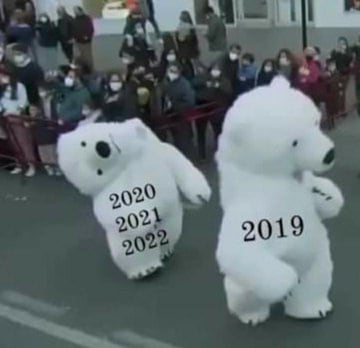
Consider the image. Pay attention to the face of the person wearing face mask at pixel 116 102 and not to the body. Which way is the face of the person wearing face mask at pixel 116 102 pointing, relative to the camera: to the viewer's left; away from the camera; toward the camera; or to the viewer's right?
toward the camera

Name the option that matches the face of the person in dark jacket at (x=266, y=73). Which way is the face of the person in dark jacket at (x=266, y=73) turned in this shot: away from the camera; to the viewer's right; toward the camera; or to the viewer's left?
toward the camera

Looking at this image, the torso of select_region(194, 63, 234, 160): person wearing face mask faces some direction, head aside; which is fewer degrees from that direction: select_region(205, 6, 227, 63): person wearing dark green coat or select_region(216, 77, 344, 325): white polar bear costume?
the white polar bear costume

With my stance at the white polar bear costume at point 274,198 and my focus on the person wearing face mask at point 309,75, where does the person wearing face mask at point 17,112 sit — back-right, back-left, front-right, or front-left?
front-left

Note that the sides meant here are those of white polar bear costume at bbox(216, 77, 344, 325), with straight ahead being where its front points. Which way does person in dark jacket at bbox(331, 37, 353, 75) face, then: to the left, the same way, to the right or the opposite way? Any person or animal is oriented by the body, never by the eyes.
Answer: to the right

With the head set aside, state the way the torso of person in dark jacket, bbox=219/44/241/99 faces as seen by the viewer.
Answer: toward the camera

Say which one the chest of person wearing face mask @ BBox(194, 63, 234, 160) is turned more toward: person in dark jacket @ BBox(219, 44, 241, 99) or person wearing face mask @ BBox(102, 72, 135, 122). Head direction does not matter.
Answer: the person wearing face mask

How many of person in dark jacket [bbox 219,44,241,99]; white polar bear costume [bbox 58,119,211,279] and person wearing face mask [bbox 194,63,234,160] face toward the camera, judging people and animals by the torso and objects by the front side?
3

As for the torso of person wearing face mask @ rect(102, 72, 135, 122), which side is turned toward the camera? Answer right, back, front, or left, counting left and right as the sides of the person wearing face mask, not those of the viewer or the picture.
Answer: front

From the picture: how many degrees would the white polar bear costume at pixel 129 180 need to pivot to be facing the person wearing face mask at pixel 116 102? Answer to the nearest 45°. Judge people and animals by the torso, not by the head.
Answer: approximately 180°

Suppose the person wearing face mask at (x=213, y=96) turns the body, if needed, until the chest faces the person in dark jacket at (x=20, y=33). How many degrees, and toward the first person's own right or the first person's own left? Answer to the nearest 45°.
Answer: approximately 135° to the first person's own right

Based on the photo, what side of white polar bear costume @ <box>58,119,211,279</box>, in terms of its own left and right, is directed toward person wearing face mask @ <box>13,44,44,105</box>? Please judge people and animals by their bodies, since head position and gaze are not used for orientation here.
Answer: back

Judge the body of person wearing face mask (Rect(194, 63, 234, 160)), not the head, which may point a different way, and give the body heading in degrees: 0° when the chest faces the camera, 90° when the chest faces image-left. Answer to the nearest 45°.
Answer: approximately 0°

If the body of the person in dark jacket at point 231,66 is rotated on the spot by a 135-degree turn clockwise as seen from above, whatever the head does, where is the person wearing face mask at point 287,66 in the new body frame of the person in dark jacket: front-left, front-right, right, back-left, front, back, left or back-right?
back-right

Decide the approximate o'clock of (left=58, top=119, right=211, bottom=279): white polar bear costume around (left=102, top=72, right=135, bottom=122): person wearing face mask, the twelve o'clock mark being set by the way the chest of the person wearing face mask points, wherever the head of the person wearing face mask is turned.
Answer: The white polar bear costume is roughly at 12 o'clock from the person wearing face mask.
